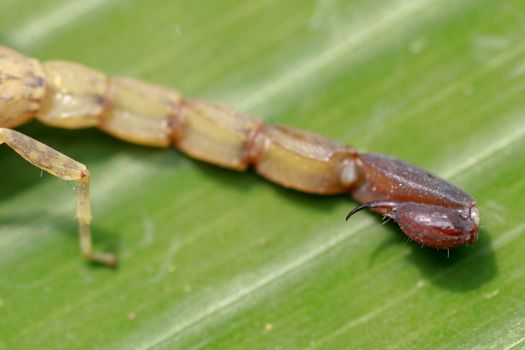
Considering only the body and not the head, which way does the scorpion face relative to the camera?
to the viewer's left
